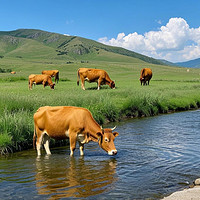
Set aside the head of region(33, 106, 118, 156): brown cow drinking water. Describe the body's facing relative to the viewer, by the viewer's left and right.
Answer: facing to the right of the viewer
